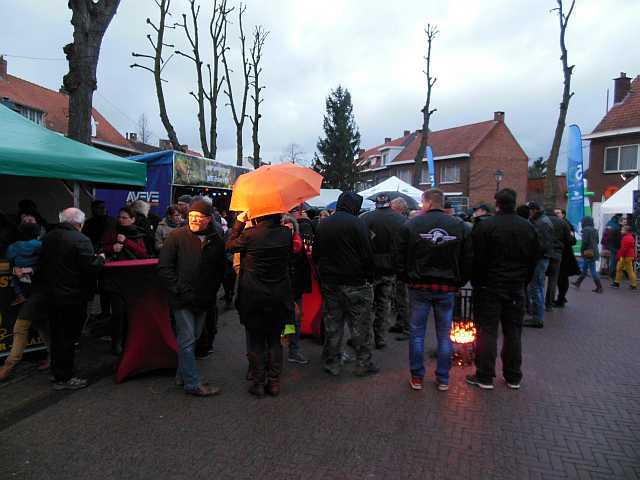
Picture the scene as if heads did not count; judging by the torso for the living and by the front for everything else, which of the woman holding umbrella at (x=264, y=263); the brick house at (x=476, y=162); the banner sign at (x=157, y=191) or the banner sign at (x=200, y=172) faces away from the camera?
the woman holding umbrella

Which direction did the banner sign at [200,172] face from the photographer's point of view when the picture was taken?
facing the viewer and to the right of the viewer

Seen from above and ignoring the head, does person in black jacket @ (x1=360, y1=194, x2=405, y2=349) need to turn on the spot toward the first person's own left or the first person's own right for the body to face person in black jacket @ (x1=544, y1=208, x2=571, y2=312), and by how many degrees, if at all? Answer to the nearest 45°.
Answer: approximately 45° to the first person's own right

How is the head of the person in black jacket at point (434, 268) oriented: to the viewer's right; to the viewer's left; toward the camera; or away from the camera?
away from the camera

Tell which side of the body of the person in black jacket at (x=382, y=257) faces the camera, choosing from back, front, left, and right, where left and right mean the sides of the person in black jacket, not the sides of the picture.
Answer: back

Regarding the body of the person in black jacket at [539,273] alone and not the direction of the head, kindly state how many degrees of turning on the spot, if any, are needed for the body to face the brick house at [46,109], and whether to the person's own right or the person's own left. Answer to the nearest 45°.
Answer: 0° — they already face it

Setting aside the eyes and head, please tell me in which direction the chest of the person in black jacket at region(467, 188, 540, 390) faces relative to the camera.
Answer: away from the camera

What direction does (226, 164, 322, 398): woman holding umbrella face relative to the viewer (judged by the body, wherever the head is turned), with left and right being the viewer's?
facing away from the viewer

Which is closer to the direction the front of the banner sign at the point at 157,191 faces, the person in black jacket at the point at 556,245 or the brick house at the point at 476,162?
the person in black jacket

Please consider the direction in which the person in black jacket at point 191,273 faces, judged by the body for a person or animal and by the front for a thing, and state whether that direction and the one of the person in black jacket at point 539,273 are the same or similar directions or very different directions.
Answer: very different directions

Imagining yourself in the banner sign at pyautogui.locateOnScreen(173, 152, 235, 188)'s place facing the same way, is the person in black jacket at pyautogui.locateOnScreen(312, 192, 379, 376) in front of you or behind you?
in front

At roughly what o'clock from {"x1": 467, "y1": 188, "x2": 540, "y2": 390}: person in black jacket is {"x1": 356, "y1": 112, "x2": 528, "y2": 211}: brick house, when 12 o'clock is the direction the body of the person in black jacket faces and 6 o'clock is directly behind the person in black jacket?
The brick house is roughly at 12 o'clock from the person in black jacket.

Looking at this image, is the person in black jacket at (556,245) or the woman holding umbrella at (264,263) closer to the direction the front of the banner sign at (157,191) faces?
the woman holding umbrella

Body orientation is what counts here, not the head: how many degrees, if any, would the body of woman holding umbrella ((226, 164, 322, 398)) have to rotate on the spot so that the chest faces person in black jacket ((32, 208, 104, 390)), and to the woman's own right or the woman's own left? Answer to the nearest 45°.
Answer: approximately 90° to the woman's own left

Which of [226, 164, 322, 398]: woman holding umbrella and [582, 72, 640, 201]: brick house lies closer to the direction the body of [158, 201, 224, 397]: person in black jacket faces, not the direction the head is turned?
the woman holding umbrella

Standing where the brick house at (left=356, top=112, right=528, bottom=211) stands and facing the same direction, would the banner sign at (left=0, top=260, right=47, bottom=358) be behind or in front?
in front

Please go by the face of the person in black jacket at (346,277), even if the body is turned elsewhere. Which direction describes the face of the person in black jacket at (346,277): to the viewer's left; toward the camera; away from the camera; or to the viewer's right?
away from the camera

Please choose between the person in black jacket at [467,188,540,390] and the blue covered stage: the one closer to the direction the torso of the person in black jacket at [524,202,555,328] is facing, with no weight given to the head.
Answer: the blue covered stage
